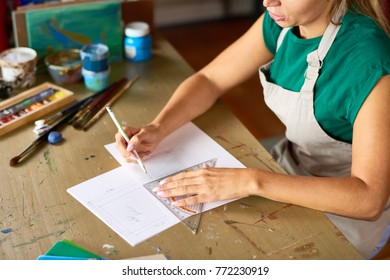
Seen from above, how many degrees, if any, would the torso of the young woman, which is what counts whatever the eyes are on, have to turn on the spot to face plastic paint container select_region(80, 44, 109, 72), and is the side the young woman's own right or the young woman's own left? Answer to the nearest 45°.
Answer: approximately 45° to the young woman's own right

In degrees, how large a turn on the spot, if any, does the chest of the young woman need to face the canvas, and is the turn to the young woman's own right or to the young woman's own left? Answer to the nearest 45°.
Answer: approximately 90° to the young woman's own right

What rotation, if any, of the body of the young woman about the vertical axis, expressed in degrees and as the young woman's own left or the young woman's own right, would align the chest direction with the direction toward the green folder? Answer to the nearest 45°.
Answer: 0° — they already face it

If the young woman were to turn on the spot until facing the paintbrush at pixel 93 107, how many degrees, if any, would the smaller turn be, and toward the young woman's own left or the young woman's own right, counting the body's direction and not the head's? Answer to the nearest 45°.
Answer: approximately 45° to the young woman's own right

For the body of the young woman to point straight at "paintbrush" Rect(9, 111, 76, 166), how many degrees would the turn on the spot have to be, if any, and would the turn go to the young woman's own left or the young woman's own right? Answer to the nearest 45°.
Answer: approximately 45° to the young woman's own right

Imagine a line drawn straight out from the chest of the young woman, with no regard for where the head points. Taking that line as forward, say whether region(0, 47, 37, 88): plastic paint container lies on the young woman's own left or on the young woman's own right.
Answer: on the young woman's own right

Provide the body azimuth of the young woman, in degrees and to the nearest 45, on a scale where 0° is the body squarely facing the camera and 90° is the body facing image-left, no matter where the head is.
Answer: approximately 45°

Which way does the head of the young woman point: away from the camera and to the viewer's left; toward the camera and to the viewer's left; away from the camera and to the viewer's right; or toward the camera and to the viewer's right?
toward the camera and to the viewer's left
